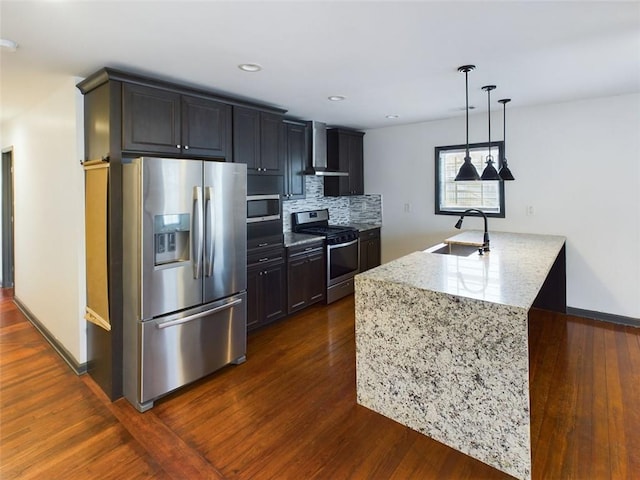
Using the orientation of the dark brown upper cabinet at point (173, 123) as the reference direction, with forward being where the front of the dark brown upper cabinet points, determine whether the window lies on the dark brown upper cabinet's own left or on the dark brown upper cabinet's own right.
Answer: on the dark brown upper cabinet's own left

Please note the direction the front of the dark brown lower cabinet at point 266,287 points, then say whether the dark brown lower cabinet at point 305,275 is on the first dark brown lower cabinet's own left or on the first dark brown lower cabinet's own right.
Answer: on the first dark brown lower cabinet's own left

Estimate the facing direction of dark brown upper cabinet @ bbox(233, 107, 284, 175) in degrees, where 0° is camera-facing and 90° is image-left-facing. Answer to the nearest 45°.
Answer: approximately 315°

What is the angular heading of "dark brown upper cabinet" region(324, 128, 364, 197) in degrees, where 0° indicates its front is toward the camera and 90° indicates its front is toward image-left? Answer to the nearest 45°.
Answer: approximately 315°

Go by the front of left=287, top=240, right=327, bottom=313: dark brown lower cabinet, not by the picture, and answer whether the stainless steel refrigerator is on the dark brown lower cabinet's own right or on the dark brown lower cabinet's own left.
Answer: on the dark brown lower cabinet's own right

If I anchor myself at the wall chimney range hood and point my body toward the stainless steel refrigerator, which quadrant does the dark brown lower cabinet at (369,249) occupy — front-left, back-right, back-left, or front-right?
back-left

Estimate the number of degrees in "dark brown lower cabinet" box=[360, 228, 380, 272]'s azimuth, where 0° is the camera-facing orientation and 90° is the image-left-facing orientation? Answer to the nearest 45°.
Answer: approximately 315°
